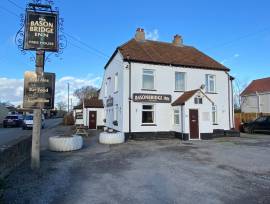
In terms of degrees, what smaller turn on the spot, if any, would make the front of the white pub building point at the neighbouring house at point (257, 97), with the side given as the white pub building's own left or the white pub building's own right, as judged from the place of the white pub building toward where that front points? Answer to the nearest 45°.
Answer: approximately 90° to the white pub building's own left

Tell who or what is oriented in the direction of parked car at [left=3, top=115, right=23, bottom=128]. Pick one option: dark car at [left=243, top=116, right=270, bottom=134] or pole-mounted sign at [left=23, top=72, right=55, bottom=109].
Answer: the dark car

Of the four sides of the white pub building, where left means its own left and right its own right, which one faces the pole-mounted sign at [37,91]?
right

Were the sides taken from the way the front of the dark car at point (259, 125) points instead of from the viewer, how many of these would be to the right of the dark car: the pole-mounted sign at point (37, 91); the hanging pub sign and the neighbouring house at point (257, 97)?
1

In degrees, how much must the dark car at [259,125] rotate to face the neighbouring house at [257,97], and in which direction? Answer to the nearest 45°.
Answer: approximately 90° to its right

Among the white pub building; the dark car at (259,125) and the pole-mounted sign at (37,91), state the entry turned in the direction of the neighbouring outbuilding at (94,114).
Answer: the dark car

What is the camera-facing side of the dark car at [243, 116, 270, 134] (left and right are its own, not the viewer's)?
left

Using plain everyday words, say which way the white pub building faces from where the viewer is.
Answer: facing the viewer and to the right of the viewer

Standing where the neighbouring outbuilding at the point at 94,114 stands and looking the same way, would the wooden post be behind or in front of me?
in front

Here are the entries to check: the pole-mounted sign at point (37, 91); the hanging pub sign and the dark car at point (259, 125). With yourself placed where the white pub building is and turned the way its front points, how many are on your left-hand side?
1

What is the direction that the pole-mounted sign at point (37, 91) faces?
toward the camera

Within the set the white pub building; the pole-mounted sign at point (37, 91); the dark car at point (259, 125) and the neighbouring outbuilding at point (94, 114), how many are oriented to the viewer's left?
1

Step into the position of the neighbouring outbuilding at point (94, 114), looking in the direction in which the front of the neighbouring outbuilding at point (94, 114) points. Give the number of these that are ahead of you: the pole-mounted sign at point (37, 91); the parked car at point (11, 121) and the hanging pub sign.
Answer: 2

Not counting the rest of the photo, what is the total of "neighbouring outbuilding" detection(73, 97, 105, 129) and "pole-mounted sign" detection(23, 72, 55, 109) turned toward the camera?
2

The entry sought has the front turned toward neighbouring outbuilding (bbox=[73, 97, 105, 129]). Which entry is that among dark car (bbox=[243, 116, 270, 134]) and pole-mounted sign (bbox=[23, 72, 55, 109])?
the dark car

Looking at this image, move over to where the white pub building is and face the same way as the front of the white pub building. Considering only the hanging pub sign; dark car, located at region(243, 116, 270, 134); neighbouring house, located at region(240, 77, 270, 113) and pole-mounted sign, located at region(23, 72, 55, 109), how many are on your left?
2

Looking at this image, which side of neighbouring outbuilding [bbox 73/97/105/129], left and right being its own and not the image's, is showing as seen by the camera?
front
